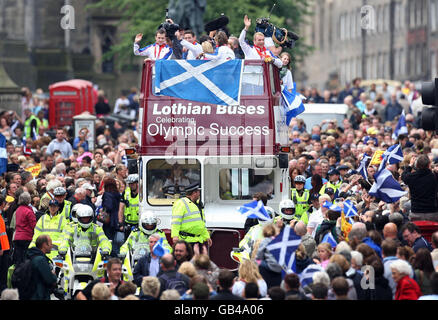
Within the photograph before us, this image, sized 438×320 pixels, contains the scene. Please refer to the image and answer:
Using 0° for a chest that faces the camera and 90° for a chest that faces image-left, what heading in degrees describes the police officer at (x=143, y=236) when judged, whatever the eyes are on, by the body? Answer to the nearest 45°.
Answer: approximately 0°

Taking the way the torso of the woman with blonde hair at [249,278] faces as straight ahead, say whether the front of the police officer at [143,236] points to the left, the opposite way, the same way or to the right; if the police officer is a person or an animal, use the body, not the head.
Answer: the opposite way

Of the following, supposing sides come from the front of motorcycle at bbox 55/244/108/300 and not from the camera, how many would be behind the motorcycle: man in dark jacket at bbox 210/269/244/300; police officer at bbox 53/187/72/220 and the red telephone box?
2

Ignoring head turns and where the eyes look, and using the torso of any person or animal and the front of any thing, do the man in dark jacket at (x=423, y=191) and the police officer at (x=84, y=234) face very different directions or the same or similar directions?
very different directions

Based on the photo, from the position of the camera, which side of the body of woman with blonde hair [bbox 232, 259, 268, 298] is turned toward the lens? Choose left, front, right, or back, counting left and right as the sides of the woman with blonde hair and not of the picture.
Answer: back

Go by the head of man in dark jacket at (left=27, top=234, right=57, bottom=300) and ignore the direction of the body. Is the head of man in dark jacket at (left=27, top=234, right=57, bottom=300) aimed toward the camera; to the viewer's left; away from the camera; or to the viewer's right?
to the viewer's right

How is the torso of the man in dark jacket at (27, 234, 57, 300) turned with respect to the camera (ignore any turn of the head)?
to the viewer's right

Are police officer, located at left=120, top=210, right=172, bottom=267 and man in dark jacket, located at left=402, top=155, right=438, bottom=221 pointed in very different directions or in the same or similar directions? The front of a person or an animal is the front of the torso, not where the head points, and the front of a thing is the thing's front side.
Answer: very different directions
